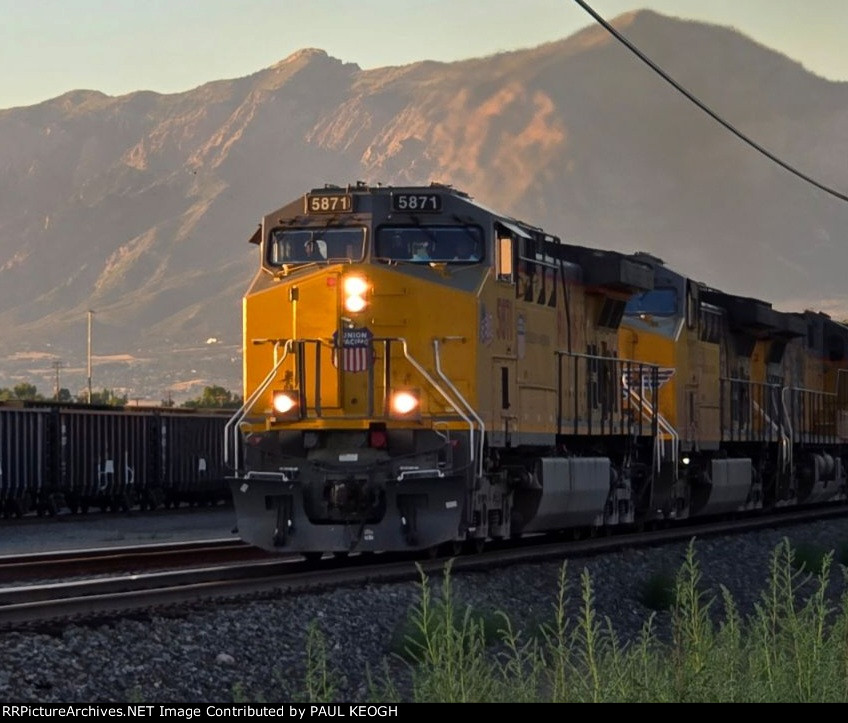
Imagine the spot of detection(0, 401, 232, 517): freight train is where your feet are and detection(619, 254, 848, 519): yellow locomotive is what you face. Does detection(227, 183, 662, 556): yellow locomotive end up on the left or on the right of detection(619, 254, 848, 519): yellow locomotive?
right

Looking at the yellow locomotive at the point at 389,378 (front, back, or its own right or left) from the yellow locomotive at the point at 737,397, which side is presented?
back

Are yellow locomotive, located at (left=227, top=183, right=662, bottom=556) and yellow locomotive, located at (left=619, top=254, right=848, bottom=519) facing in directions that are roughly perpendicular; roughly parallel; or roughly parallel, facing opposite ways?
roughly parallel

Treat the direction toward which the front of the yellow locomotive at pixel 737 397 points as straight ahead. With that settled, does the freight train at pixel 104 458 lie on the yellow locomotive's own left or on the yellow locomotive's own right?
on the yellow locomotive's own right

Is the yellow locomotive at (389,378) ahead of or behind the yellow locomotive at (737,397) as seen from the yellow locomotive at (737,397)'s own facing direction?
ahead

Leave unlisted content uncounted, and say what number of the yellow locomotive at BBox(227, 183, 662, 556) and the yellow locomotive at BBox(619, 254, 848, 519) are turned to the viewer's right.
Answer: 0

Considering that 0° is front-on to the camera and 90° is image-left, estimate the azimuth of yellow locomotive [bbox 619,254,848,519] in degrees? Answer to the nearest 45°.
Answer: approximately 45°

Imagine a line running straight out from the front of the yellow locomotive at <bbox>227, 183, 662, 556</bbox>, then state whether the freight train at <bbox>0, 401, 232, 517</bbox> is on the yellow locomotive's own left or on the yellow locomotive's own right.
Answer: on the yellow locomotive's own right

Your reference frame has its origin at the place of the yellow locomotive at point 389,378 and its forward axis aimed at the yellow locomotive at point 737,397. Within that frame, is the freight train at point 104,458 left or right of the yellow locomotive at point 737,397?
left

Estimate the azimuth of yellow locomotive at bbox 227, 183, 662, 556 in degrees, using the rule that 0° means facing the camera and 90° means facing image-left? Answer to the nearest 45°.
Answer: approximately 45°
